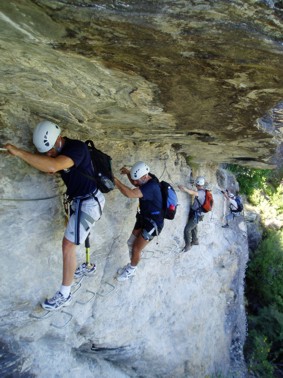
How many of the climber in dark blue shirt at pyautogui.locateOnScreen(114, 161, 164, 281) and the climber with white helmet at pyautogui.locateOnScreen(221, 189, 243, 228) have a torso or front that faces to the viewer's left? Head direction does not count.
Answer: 2

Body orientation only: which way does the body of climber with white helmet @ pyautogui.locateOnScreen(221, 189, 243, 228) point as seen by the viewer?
to the viewer's left

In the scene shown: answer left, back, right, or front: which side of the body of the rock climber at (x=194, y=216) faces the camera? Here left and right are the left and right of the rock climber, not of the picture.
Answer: left

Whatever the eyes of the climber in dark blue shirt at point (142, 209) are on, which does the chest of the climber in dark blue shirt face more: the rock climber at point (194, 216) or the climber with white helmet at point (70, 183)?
the climber with white helmet

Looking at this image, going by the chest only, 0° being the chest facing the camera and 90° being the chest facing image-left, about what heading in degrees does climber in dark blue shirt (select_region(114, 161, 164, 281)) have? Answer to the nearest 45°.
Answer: approximately 90°

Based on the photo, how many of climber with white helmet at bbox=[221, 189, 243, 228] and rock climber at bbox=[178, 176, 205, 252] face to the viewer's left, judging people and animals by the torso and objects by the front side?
2
